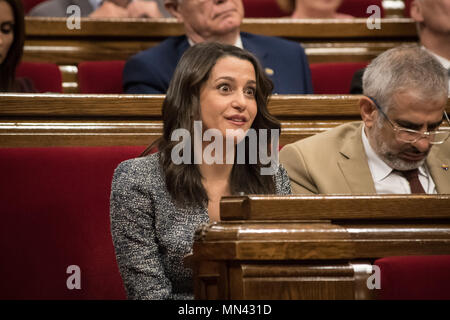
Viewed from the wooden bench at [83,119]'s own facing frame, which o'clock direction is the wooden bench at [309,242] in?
the wooden bench at [309,242] is roughly at 11 o'clock from the wooden bench at [83,119].

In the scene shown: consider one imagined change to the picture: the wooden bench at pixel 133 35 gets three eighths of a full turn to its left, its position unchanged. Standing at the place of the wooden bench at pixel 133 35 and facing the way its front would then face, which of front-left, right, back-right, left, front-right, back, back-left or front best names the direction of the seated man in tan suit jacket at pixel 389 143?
right

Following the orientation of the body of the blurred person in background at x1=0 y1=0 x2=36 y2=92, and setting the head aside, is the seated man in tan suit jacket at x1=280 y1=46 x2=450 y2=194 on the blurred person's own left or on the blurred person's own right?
on the blurred person's own left

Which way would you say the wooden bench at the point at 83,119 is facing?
toward the camera

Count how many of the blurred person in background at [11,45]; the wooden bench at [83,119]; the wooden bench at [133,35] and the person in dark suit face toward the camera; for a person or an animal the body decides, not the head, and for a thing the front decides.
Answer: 4

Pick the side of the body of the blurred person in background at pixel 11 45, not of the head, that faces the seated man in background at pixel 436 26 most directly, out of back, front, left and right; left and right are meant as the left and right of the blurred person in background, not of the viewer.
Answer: left

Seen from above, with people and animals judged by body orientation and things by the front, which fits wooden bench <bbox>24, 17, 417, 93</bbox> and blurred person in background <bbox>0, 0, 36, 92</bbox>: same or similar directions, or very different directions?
same or similar directions

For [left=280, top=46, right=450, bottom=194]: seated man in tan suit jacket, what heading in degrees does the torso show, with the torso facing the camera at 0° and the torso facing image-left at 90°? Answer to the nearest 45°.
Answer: approximately 315°

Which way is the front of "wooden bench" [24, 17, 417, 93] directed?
toward the camera

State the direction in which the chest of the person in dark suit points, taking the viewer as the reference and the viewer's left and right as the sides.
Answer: facing the viewer

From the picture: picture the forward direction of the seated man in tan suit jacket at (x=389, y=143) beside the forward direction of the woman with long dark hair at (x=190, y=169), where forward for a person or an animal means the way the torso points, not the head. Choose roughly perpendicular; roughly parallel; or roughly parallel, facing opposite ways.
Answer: roughly parallel
